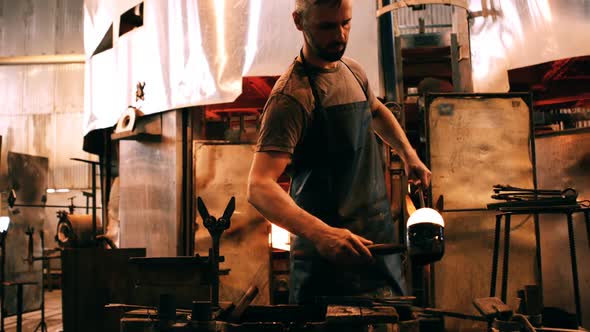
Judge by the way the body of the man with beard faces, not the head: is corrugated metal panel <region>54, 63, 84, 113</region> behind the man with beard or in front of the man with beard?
behind

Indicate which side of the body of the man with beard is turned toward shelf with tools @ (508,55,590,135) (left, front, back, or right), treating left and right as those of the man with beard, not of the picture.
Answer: left

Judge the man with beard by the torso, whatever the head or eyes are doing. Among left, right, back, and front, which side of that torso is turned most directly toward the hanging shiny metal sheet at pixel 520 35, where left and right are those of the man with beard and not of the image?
left

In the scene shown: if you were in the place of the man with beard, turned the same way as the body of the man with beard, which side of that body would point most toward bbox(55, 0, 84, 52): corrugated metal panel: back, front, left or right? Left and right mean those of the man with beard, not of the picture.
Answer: back

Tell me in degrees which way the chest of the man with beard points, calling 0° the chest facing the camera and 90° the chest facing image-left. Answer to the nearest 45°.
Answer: approximately 315°

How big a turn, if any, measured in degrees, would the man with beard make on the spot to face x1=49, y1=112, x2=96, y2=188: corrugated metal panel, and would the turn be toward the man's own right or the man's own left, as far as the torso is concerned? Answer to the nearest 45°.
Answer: approximately 180°

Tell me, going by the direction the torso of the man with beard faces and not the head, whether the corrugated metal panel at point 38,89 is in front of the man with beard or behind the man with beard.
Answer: behind

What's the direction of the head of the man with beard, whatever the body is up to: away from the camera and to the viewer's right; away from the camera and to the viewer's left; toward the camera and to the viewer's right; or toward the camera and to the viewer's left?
toward the camera and to the viewer's right

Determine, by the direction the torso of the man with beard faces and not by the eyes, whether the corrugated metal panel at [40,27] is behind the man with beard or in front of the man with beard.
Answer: behind

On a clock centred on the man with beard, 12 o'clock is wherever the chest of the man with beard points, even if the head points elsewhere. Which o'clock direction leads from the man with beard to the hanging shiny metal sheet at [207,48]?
The hanging shiny metal sheet is roughly at 7 o'clock from the man with beard.
